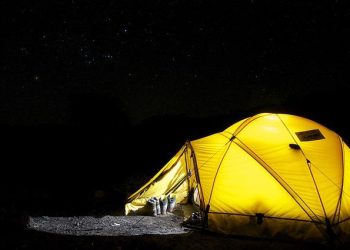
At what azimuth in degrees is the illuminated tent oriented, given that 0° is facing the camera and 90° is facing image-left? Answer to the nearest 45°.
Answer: approximately 90°
